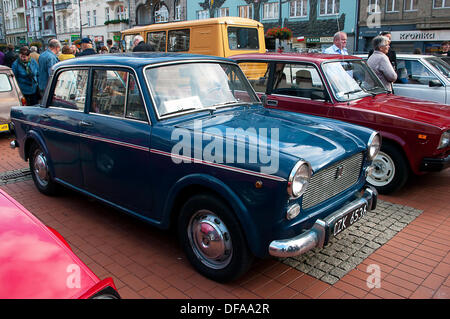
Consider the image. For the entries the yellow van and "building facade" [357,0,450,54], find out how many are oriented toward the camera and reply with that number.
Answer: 1

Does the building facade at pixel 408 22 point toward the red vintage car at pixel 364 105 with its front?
yes

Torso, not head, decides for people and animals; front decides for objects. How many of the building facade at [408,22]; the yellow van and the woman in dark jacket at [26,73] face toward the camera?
2

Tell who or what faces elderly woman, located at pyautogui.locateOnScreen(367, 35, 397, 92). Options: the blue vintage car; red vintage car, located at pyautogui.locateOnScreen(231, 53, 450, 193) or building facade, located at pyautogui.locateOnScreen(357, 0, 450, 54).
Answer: the building facade

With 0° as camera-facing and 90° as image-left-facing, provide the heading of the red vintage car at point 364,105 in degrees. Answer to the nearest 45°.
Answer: approximately 315°

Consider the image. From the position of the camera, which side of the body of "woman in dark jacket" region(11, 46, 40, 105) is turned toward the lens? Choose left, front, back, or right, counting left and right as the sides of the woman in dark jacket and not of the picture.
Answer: front

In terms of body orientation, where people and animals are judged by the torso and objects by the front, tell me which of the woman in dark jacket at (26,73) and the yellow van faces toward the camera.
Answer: the woman in dark jacket

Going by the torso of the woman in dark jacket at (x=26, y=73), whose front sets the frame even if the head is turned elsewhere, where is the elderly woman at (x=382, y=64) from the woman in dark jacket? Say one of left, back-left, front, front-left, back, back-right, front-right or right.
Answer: front-left

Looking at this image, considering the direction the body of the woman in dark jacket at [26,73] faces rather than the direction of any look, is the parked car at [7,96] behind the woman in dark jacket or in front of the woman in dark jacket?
in front

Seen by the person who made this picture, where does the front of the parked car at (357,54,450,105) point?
facing the viewer and to the right of the viewer

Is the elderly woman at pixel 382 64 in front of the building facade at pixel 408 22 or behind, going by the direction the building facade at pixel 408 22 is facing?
in front

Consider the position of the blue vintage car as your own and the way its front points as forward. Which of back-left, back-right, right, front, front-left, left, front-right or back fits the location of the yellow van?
back-left

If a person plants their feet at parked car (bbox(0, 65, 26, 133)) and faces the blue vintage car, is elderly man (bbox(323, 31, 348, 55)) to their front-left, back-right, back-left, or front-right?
front-left
